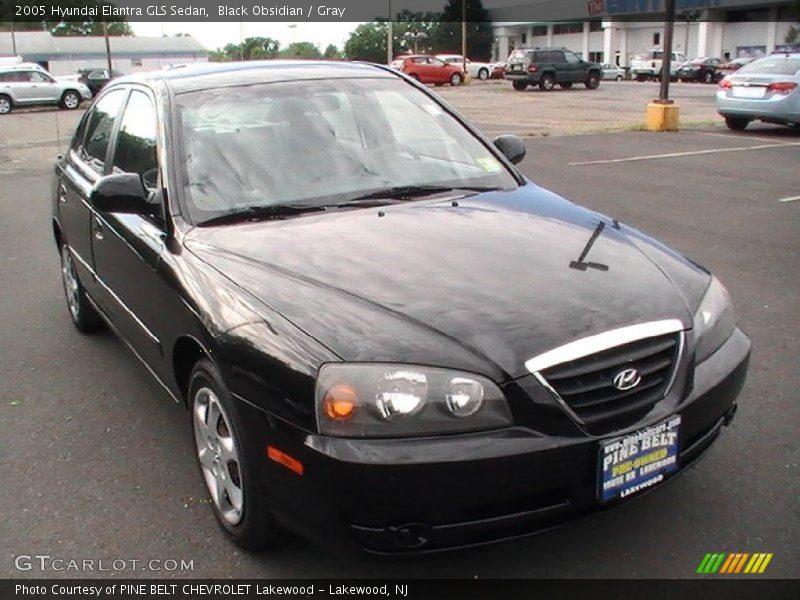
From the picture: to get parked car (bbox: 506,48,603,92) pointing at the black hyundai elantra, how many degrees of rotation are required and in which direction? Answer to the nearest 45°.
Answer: approximately 135° to its right

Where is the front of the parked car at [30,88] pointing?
to the viewer's right

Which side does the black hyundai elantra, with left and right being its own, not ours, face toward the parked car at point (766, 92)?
left

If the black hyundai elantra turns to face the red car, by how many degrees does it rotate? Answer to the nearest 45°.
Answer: approximately 135° to its left

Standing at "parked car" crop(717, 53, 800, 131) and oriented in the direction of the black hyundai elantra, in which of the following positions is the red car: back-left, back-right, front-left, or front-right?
back-right

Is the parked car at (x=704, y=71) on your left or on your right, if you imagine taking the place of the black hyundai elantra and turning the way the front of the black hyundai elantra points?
on your left
